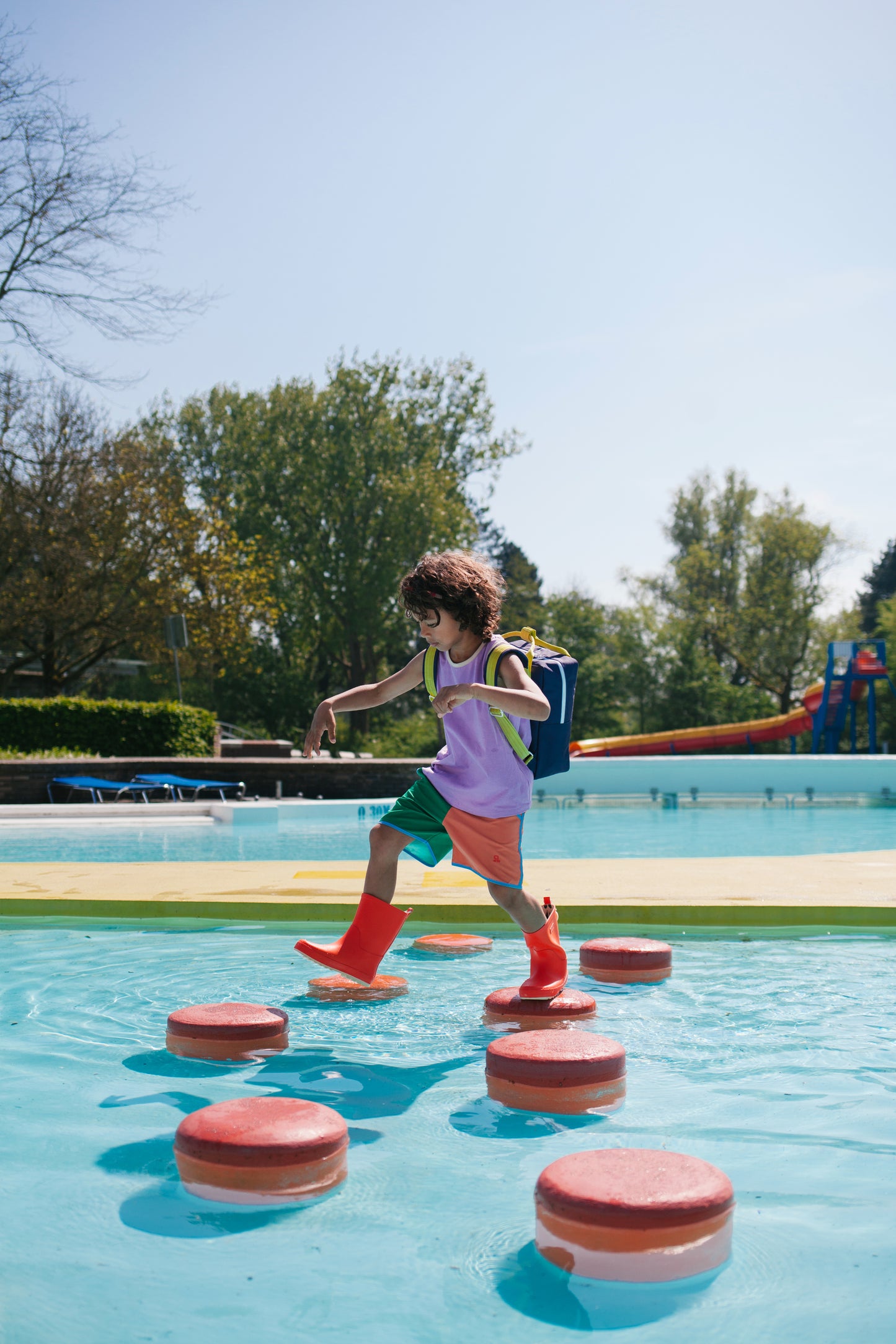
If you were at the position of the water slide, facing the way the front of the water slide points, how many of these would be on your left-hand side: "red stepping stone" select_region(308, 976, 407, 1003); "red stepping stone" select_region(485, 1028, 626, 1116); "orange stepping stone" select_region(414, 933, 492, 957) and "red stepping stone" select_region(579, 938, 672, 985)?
4

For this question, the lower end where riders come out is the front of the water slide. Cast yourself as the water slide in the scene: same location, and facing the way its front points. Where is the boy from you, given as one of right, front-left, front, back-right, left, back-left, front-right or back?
left

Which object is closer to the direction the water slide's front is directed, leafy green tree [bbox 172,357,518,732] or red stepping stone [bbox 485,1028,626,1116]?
the leafy green tree

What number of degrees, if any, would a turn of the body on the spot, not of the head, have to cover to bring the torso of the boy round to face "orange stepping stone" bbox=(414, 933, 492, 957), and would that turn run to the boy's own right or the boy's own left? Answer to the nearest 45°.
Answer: approximately 135° to the boy's own right

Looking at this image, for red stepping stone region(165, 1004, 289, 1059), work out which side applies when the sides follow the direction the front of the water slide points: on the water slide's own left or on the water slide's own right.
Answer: on the water slide's own left

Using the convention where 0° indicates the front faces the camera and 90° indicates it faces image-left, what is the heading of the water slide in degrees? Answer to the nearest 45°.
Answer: approximately 90°

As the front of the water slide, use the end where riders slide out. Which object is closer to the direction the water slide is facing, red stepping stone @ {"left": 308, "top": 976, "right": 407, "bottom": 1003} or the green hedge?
the green hedge

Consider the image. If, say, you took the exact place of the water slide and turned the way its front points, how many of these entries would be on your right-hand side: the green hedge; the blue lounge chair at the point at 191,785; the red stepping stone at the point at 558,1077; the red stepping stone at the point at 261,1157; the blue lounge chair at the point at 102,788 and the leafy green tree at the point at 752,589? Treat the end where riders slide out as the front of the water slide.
1

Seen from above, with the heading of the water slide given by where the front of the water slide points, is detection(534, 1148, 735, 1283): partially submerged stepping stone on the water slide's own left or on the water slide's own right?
on the water slide's own left

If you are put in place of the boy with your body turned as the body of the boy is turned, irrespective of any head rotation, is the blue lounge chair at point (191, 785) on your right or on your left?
on your right

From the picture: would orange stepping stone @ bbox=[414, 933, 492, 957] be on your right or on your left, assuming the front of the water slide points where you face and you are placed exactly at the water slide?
on your left

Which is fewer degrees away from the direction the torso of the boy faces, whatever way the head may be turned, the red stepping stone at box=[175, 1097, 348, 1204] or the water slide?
the red stepping stone

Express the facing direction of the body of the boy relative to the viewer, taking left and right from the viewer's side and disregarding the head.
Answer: facing the viewer and to the left of the viewer

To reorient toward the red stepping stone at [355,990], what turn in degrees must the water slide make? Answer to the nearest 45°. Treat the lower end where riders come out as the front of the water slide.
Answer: approximately 90° to its left

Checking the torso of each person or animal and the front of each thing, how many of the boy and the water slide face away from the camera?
0

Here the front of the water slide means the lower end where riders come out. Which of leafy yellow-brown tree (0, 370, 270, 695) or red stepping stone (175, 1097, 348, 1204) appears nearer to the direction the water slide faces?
the leafy yellow-brown tree

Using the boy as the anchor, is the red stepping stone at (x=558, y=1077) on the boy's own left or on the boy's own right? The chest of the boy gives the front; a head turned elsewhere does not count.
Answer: on the boy's own left

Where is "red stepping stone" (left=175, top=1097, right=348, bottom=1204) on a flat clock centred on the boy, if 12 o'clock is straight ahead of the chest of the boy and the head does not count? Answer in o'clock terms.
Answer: The red stepping stone is roughly at 11 o'clock from the boy.
